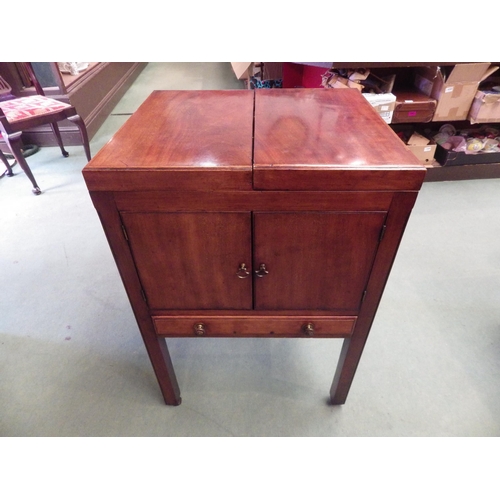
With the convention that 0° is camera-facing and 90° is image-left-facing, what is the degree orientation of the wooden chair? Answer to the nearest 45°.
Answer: approximately 315°

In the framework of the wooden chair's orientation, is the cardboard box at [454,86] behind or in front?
in front

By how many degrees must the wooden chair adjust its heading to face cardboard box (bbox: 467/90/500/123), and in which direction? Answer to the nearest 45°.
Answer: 0° — it already faces it

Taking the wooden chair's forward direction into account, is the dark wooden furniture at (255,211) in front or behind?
in front

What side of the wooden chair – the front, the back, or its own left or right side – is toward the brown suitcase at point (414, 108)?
front
